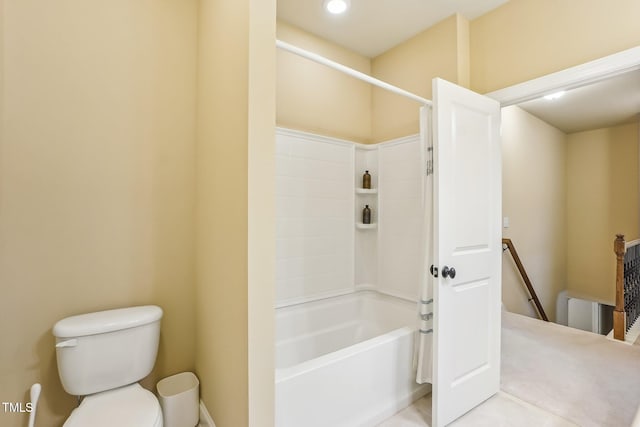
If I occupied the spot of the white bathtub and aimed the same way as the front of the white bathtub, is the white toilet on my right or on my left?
on my right

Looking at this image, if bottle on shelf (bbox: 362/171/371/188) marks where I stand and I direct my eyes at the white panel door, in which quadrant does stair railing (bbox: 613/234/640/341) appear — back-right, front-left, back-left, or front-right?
front-left

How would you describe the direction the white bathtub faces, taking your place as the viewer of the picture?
facing the viewer and to the right of the viewer

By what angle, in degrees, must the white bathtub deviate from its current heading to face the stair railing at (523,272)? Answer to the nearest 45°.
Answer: approximately 90° to its left

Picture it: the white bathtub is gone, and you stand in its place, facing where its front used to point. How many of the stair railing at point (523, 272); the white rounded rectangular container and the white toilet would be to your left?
1

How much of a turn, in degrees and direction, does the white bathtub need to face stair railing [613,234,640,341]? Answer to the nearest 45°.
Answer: approximately 90° to its left
